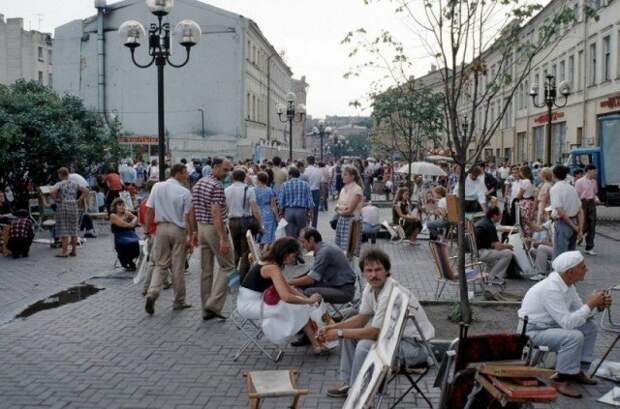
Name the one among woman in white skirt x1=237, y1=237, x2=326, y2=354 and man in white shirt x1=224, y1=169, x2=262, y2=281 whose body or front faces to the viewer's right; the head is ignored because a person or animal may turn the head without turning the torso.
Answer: the woman in white skirt

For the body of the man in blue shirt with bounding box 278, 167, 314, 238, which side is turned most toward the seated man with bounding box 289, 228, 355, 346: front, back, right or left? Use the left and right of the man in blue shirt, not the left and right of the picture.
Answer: back

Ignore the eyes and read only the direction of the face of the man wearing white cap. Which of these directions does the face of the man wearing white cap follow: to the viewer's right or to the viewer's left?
to the viewer's right

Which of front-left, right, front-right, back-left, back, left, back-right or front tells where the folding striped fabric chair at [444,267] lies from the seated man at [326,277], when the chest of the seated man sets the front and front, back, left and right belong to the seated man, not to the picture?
back-right

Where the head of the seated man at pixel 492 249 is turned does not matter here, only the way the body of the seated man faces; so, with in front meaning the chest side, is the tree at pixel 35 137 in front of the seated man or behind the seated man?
behind

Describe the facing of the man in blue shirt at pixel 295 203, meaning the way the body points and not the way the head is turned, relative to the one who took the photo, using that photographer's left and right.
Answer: facing away from the viewer

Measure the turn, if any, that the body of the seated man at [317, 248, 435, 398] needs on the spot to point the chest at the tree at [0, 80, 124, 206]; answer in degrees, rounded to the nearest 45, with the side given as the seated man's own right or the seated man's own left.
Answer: approximately 90° to the seated man's own right
